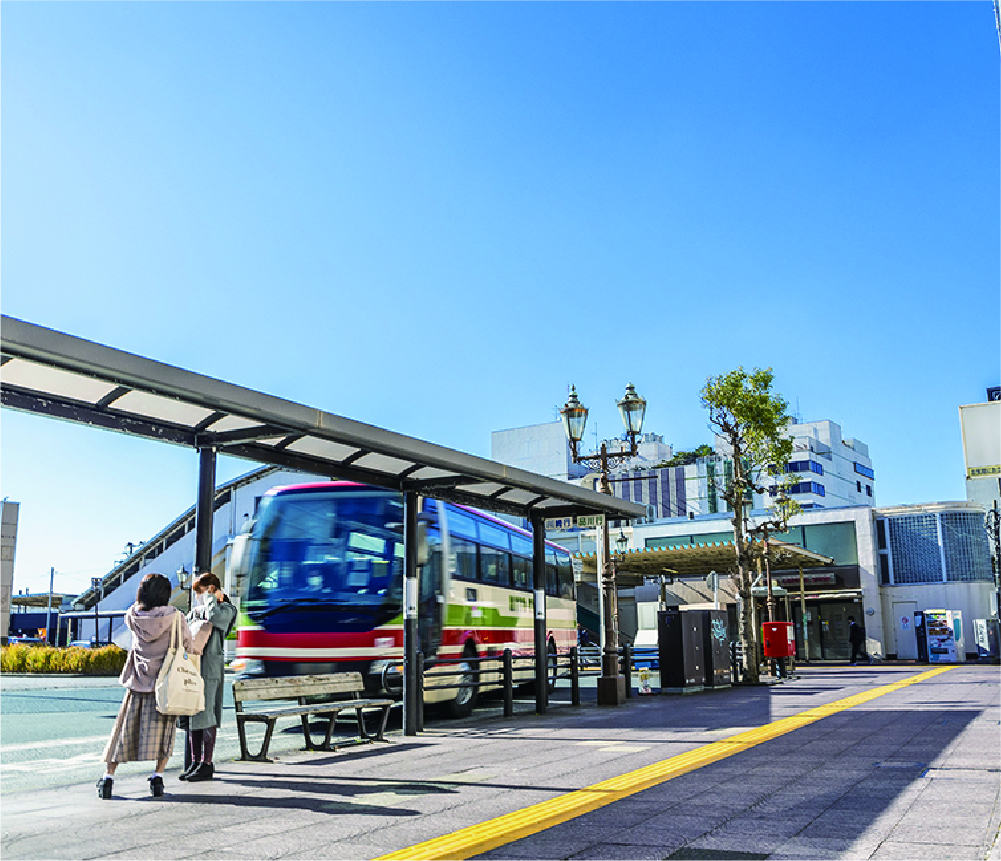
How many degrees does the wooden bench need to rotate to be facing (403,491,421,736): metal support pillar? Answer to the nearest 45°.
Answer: approximately 90° to its left

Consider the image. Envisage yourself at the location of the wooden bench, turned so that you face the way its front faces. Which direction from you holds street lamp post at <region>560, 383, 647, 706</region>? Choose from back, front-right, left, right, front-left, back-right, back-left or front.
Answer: left

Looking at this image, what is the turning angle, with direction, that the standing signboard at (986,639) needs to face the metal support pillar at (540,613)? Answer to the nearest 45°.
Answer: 0° — it already faces it

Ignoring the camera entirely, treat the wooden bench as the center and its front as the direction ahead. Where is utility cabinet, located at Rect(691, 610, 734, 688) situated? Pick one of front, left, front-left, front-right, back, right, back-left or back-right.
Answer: left

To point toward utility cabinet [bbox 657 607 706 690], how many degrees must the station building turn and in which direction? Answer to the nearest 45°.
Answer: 0° — it already faces it

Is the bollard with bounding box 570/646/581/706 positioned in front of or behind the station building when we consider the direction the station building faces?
in front

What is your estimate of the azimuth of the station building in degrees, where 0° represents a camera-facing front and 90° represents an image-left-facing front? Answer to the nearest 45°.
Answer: approximately 0°

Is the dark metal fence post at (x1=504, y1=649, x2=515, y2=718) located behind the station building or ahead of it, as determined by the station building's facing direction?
ahead
